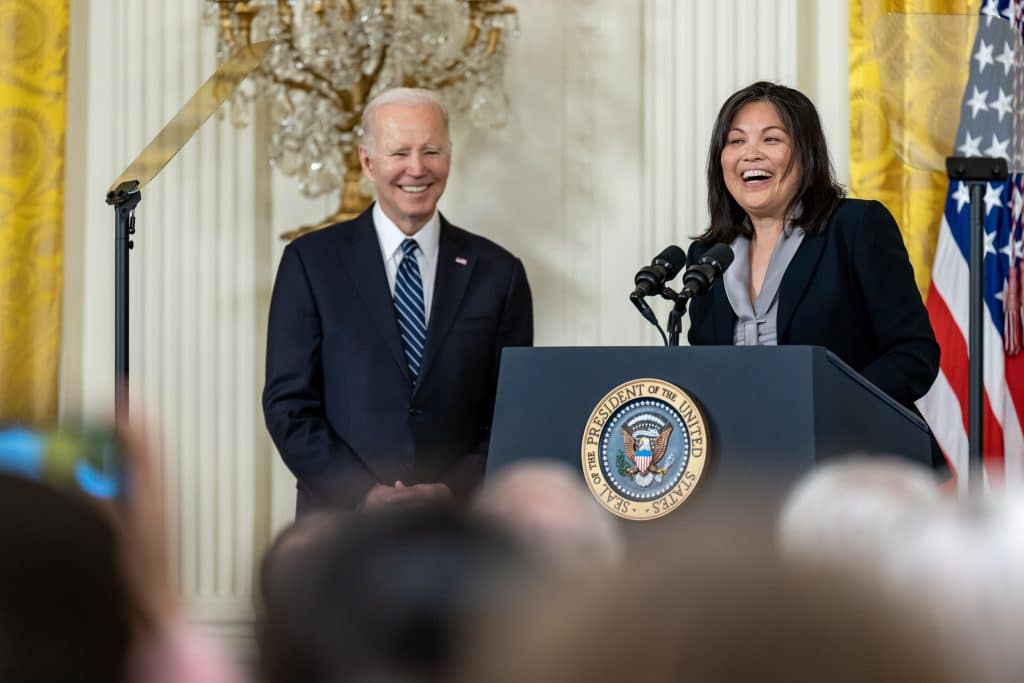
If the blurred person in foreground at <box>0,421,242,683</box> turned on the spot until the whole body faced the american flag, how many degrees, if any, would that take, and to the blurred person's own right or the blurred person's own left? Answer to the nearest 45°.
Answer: approximately 45° to the blurred person's own right

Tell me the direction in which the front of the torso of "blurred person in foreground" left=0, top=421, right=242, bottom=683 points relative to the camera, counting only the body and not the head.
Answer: away from the camera

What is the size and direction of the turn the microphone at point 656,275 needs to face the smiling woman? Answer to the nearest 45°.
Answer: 0° — it already faces them

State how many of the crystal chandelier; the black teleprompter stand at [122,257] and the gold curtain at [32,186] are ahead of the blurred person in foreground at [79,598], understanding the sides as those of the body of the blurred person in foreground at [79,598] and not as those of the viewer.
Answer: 3

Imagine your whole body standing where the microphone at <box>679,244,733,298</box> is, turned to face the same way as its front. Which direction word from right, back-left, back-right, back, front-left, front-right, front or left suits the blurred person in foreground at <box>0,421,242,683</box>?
back-right

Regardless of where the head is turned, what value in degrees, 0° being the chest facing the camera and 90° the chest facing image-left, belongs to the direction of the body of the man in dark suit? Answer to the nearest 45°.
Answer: approximately 0°

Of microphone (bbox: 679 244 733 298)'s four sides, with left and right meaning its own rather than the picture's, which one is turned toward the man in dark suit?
left

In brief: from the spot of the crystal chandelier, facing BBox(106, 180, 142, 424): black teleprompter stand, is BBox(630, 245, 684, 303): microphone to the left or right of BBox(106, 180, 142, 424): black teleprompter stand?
left

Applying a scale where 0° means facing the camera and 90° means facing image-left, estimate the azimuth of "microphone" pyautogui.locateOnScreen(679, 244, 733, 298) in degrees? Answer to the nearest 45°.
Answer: approximately 225°

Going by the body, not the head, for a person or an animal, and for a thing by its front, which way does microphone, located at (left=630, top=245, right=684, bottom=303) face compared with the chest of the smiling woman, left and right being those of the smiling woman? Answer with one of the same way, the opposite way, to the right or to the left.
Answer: the opposite way

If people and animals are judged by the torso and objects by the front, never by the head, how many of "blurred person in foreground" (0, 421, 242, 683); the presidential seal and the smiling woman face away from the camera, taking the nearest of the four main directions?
1

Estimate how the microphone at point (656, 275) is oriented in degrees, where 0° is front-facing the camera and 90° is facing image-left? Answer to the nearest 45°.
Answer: approximately 225°

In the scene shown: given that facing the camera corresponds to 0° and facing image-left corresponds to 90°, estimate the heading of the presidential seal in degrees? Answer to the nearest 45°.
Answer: approximately 45°

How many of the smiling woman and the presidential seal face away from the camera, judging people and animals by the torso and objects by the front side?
0
